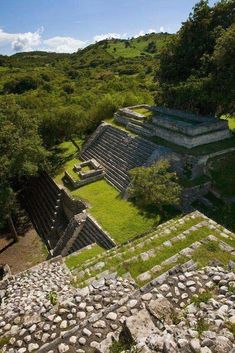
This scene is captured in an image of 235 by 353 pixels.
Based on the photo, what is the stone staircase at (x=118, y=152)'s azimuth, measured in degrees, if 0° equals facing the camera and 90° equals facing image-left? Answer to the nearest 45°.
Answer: approximately 45°

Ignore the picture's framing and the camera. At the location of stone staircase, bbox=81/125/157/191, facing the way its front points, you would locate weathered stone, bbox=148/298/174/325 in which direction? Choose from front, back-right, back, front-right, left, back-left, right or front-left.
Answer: front-left

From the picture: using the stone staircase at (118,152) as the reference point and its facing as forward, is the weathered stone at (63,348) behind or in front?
in front

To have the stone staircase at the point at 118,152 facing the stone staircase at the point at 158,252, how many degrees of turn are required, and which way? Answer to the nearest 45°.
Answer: approximately 45° to its left

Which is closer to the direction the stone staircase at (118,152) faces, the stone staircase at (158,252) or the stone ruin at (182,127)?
the stone staircase

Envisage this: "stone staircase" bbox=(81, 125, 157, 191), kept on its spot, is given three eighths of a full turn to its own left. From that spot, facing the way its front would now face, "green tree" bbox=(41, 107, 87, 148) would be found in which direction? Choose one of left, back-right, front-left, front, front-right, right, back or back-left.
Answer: back-left

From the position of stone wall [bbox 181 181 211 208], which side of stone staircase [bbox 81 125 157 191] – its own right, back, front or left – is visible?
left

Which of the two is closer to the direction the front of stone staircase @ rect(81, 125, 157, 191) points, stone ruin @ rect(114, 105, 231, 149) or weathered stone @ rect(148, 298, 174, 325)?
the weathered stone

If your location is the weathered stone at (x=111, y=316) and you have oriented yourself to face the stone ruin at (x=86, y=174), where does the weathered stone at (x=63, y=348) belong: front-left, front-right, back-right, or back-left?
back-left

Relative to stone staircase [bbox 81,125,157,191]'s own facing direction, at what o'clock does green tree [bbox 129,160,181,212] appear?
The green tree is roughly at 10 o'clock from the stone staircase.

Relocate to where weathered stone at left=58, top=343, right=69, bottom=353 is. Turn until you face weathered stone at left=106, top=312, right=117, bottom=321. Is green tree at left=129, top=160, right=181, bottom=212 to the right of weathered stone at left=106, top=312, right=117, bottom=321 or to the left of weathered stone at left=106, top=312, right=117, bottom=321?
left

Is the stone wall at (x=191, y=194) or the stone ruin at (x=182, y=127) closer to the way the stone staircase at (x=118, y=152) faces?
the stone wall

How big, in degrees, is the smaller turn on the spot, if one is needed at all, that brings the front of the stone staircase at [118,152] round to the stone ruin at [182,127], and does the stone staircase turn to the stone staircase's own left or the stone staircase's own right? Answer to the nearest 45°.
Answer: approximately 135° to the stone staircase's own left
